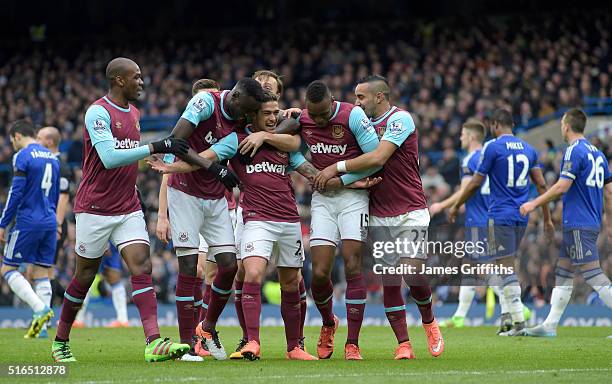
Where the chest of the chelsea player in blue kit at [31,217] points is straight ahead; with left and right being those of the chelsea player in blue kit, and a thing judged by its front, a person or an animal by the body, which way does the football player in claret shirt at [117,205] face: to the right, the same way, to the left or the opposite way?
the opposite way

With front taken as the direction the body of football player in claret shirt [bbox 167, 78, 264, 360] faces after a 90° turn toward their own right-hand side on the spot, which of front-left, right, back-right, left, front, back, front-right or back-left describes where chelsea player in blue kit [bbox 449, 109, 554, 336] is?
back

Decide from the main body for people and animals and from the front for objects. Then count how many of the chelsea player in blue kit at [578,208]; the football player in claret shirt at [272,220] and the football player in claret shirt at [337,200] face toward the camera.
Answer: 2

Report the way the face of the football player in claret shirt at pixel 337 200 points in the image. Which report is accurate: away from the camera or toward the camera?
toward the camera

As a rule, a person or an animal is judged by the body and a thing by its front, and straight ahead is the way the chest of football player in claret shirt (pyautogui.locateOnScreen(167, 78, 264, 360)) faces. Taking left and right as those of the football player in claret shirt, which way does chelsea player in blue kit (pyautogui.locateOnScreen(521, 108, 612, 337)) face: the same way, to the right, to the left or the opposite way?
the opposite way

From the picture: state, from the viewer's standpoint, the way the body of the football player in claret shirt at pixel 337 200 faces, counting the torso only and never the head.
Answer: toward the camera

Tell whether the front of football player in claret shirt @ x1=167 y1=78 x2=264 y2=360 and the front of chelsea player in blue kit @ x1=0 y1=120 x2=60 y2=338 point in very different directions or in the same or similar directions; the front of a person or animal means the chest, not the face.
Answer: very different directions

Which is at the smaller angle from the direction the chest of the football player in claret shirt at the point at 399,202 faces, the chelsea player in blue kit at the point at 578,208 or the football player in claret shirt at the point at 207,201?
the football player in claret shirt

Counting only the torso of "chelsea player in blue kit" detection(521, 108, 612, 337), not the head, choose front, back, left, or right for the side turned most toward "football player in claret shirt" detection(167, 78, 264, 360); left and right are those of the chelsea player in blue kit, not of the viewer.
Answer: left

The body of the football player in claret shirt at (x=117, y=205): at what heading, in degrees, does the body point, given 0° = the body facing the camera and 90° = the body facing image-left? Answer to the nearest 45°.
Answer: approximately 315°

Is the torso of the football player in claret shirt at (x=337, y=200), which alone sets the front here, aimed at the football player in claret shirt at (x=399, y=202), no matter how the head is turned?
no

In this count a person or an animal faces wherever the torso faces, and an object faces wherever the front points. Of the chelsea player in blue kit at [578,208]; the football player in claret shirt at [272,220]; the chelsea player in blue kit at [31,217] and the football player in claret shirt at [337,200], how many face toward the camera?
2

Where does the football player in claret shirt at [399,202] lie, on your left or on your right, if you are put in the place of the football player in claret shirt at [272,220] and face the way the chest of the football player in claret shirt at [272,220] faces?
on your left

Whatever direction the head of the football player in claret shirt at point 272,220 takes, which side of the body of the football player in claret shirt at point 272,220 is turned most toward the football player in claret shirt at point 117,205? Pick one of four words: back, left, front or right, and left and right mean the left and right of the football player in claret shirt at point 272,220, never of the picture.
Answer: right

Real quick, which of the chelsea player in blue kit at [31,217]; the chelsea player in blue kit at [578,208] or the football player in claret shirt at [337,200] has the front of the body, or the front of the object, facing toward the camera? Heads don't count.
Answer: the football player in claret shirt

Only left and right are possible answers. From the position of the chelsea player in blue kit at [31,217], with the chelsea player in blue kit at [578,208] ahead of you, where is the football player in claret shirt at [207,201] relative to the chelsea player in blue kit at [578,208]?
right

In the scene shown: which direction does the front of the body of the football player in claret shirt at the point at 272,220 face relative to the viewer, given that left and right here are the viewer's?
facing the viewer

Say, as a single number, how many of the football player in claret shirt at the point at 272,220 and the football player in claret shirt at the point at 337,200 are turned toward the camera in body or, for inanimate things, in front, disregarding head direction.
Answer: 2

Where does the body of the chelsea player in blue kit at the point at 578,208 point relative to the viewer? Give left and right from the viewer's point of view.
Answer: facing away from the viewer and to the left of the viewer
